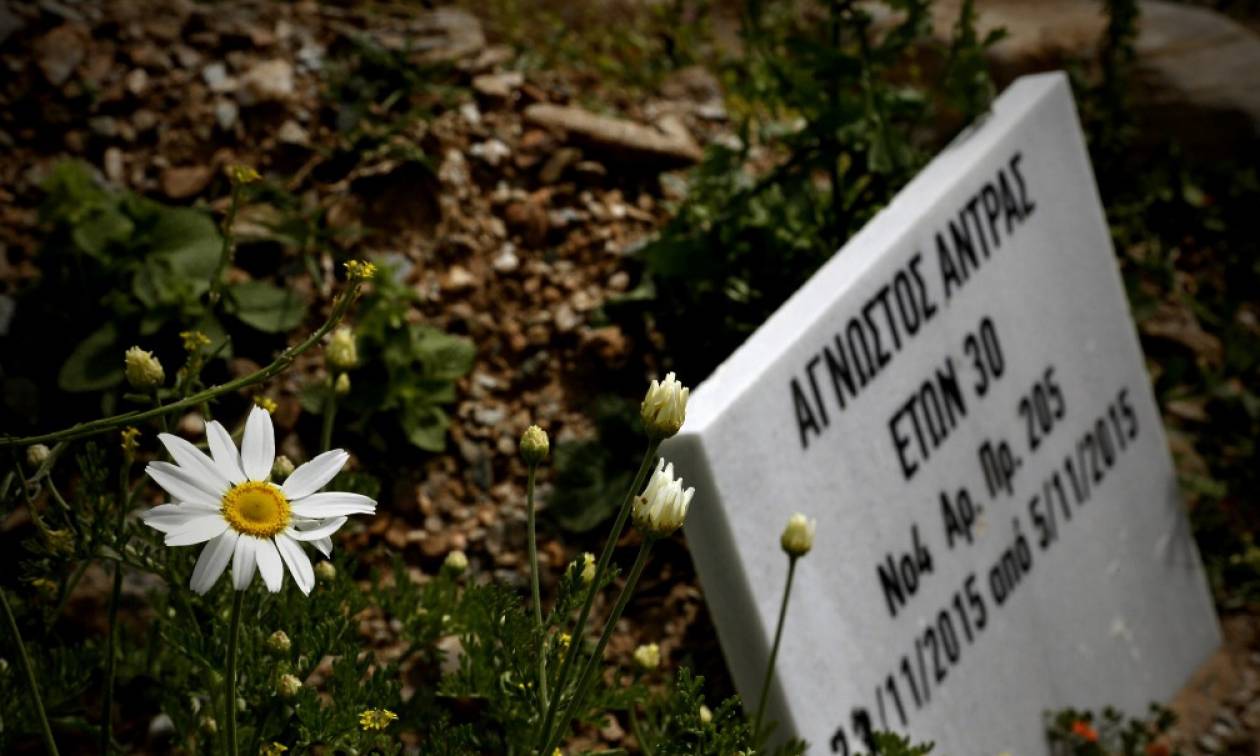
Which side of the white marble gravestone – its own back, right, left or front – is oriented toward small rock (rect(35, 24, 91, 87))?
back

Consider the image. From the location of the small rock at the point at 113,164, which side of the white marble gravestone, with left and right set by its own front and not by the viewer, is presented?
back

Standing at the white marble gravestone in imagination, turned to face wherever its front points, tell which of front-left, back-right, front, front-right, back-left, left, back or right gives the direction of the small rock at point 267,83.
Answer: back

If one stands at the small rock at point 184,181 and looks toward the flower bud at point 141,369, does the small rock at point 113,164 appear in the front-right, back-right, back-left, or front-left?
back-right

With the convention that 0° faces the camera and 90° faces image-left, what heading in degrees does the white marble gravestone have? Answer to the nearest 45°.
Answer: approximately 315°

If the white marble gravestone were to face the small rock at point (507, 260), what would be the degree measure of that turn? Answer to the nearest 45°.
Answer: approximately 180°

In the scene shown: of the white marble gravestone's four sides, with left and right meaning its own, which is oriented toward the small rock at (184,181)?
back

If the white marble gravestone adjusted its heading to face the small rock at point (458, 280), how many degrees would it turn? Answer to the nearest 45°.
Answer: approximately 180°
